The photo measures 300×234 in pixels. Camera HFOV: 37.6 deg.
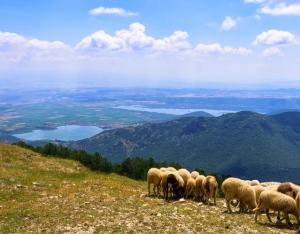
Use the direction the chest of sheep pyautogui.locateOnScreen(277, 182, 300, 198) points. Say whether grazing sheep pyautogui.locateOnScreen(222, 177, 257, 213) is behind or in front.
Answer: behind

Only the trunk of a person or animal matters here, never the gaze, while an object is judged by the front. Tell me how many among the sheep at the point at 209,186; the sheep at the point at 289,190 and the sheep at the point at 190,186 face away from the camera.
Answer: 2

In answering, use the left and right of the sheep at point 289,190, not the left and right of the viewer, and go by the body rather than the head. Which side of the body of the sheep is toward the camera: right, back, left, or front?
right

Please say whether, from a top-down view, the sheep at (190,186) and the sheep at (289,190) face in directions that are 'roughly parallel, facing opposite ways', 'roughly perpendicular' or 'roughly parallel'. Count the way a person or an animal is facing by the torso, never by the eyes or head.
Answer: roughly perpendicular

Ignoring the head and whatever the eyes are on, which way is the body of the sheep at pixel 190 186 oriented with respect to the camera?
away from the camera

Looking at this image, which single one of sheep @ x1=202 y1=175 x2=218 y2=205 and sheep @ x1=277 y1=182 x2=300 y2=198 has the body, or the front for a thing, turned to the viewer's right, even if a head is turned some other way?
sheep @ x1=277 y1=182 x2=300 y2=198

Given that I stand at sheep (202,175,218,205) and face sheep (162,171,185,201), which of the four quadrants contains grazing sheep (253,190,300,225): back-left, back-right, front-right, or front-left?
back-left

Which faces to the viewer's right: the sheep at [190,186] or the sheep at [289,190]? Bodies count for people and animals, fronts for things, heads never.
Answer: the sheep at [289,190]

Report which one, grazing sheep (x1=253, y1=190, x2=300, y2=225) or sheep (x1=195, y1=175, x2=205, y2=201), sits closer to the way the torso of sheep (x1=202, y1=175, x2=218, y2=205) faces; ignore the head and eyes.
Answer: the sheep
